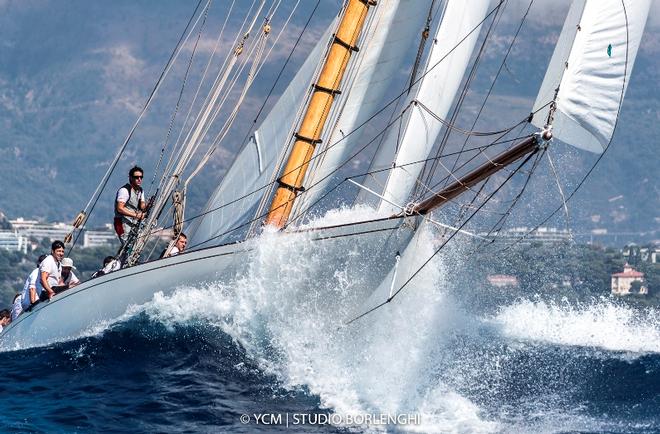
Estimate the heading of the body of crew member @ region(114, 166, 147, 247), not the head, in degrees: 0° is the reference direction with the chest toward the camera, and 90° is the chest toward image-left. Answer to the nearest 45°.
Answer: approximately 315°

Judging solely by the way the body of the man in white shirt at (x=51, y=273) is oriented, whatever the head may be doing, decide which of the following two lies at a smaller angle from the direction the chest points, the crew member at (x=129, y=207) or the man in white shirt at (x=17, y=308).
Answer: the crew member

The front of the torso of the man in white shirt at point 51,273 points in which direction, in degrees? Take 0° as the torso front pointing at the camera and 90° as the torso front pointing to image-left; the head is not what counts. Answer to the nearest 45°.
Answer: approximately 315°

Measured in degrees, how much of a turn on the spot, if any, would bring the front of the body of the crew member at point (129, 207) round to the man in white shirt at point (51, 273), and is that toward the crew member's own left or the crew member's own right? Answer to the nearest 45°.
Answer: approximately 135° to the crew member's own right

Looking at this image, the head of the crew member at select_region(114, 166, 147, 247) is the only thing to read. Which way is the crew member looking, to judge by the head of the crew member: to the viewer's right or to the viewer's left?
to the viewer's right
